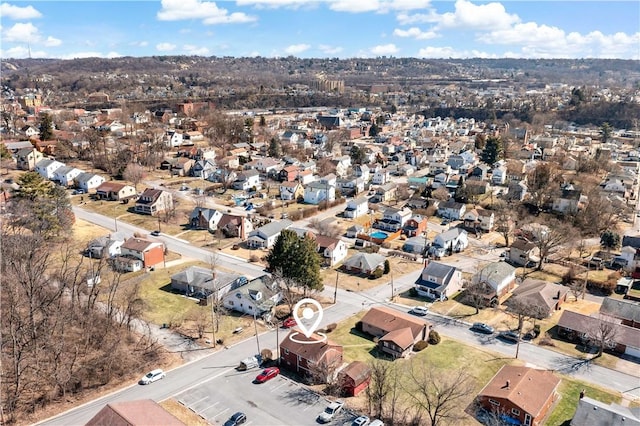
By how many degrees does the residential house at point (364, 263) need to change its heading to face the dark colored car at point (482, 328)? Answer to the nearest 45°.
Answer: approximately 90° to its left

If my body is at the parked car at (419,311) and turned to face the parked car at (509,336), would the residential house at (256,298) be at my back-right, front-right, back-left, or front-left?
back-right

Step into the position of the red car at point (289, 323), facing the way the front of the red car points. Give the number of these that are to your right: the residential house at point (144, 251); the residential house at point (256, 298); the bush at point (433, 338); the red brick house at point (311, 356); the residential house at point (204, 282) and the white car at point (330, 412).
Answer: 3

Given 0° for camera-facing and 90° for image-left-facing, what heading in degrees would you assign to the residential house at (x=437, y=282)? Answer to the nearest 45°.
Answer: approximately 45°

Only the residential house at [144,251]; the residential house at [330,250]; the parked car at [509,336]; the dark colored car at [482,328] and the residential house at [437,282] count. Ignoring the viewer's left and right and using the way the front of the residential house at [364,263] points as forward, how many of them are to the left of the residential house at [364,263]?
3

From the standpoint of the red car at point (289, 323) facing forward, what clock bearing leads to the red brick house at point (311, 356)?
The red brick house is roughly at 10 o'clock from the red car.
